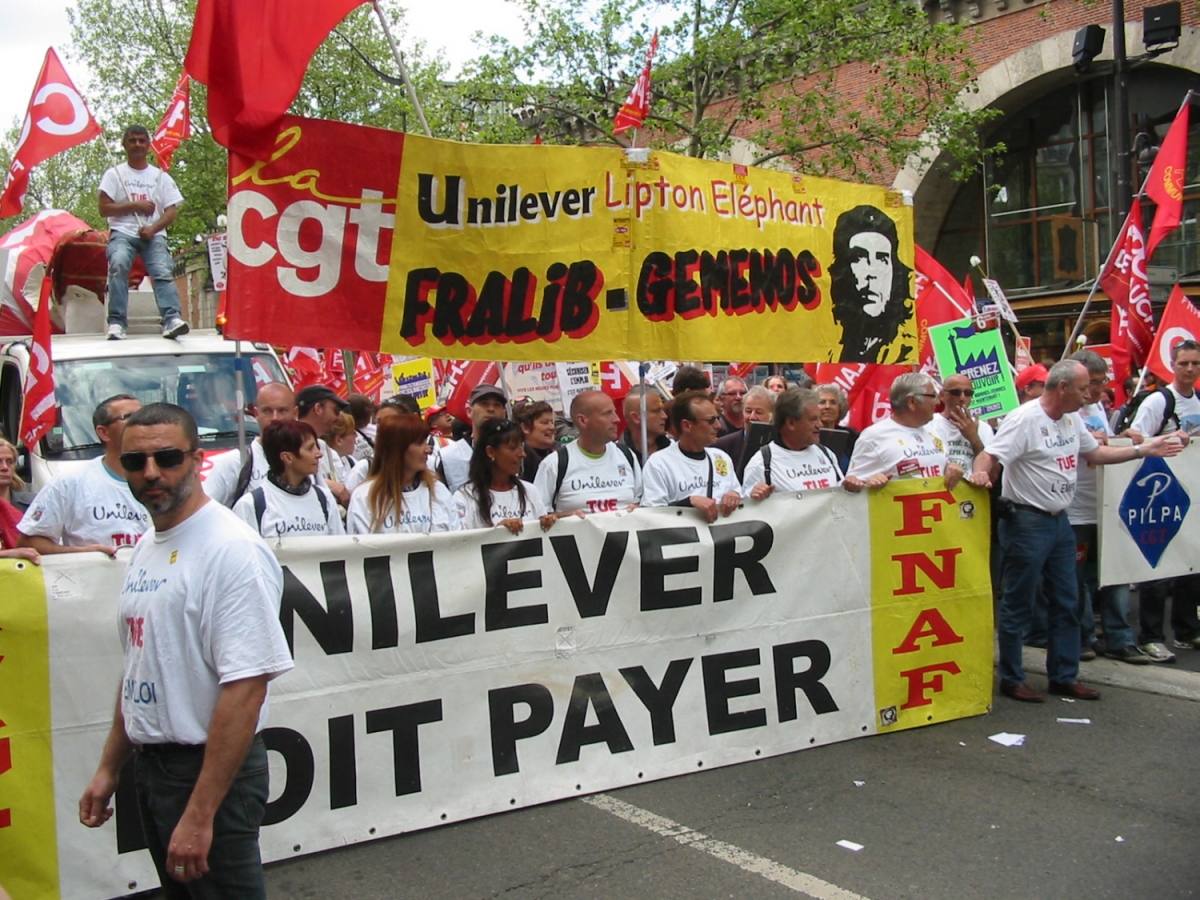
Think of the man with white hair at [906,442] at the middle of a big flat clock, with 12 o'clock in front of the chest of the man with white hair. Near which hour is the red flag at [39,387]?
The red flag is roughly at 4 o'clock from the man with white hair.

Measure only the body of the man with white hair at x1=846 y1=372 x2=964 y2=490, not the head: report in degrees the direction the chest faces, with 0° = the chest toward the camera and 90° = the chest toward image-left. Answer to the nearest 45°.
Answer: approximately 315°

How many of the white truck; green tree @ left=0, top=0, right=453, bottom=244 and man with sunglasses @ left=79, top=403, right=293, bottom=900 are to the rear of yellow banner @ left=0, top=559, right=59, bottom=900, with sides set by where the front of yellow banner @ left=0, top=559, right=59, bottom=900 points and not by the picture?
2

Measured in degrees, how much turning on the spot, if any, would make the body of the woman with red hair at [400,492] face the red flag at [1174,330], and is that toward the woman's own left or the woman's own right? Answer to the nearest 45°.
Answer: approximately 90° to the woman's own left

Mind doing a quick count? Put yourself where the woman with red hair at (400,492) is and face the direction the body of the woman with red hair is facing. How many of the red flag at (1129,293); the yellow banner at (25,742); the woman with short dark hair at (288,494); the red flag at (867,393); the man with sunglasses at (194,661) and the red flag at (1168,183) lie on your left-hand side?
3
